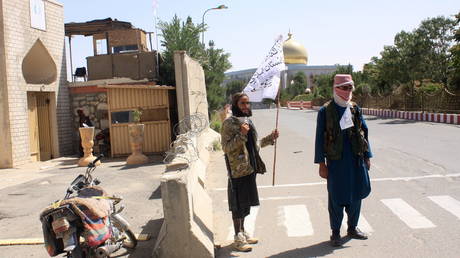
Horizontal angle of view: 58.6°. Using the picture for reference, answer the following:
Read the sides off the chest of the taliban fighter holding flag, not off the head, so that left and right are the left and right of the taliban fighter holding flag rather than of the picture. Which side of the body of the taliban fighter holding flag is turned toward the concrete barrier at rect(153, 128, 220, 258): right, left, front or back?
right

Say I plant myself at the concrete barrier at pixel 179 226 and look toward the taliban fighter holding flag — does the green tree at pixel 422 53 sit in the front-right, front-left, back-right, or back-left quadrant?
front-left

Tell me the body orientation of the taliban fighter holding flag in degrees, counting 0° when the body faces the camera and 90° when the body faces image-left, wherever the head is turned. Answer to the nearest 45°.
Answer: approximately 315°

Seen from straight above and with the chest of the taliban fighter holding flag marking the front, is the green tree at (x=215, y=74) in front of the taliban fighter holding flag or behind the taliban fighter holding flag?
behind

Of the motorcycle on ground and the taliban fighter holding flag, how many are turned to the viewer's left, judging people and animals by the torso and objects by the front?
0

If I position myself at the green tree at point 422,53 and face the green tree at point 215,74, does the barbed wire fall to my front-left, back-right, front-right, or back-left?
front-left

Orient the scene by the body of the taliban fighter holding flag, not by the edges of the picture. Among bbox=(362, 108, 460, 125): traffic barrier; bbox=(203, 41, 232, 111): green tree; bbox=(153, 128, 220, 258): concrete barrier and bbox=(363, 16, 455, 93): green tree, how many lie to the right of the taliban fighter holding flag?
1

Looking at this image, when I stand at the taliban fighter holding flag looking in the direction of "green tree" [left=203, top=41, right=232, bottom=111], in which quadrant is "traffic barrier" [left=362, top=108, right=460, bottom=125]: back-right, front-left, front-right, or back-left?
front-right

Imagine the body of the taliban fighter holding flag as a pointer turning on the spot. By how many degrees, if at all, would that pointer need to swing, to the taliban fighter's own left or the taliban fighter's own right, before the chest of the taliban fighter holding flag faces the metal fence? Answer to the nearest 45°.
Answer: approximately 90° to the taliban fighter's own left

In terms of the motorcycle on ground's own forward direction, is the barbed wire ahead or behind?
ahead

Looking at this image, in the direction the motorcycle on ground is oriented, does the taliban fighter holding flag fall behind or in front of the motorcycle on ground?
in front

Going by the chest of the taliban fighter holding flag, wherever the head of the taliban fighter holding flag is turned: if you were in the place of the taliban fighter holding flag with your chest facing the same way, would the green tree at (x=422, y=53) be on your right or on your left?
on your left

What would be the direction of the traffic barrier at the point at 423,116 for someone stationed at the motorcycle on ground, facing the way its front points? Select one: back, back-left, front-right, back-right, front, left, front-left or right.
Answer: front

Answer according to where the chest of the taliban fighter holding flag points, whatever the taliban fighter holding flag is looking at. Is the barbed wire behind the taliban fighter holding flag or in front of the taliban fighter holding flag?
behind
